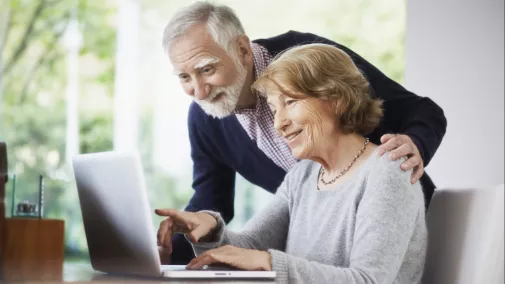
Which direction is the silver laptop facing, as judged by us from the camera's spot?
facing away from the viewer and to the right of the viewer

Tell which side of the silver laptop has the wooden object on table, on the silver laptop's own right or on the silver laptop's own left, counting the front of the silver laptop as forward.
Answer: on the silver laptop's own left

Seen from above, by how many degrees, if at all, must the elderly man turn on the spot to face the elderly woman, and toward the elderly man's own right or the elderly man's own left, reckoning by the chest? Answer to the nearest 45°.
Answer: approximately 90° to the elderly man's own left

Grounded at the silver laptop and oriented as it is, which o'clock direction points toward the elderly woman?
The elderly woman is roughly at 1 o'clock from the silver laptop.

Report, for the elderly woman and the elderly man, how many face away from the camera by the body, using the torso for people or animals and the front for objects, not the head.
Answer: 0

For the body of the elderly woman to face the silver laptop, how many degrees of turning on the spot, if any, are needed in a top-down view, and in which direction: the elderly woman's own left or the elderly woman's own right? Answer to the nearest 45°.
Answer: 0° — they already face it

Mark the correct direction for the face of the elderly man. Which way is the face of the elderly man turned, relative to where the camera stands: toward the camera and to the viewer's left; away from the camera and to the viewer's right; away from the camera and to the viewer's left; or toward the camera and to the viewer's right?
toward the camera and to the viewer's left

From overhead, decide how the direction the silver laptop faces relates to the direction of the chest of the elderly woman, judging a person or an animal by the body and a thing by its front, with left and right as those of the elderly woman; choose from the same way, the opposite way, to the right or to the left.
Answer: the opposite way

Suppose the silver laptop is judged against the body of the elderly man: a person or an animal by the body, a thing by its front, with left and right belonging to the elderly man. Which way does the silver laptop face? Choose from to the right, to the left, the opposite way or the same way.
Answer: the opposite way

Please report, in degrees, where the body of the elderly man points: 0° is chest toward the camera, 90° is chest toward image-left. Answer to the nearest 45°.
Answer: approximately 45°

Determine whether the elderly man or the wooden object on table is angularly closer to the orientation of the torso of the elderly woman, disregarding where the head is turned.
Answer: the wooden object on table

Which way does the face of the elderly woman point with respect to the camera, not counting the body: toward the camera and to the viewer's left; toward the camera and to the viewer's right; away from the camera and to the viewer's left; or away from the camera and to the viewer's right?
toward the camera and to the viewer's left

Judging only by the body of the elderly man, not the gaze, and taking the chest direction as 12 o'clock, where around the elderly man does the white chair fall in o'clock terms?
The white chair is roughly at 9 o'clock from the elderly man.
